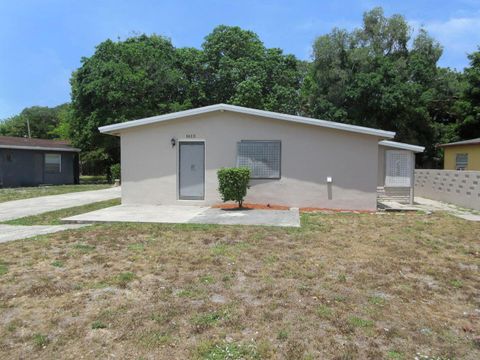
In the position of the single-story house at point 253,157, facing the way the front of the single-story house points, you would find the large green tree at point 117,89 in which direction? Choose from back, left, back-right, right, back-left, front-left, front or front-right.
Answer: back-right

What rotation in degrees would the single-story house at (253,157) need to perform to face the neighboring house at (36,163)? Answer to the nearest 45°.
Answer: approximately 135° to its right

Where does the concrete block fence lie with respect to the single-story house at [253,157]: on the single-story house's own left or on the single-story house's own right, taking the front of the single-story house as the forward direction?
on the single-story house's own left

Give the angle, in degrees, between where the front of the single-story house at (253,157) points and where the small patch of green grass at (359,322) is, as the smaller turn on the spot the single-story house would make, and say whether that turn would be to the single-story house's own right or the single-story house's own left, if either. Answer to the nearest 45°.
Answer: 0° — it already faces it

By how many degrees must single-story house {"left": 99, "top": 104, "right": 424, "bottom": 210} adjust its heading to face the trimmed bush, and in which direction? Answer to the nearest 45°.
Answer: approximately 45° to its right

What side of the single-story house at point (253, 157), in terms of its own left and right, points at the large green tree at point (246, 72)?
back

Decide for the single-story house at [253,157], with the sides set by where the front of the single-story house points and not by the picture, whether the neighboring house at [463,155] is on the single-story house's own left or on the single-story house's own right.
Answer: on the single-story house's own left

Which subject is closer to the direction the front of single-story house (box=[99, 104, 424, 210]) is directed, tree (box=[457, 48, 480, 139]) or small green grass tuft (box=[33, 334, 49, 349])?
the small green grass tuft

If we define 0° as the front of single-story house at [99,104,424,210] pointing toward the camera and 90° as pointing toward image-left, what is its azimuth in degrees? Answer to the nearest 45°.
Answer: approximately 0°

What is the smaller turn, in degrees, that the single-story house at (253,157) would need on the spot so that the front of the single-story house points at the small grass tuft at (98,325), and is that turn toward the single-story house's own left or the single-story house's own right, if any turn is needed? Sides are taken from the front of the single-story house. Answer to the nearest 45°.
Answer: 0° — it already faces it
